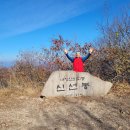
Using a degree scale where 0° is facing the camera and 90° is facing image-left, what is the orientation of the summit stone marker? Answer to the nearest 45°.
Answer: approximately 0°
